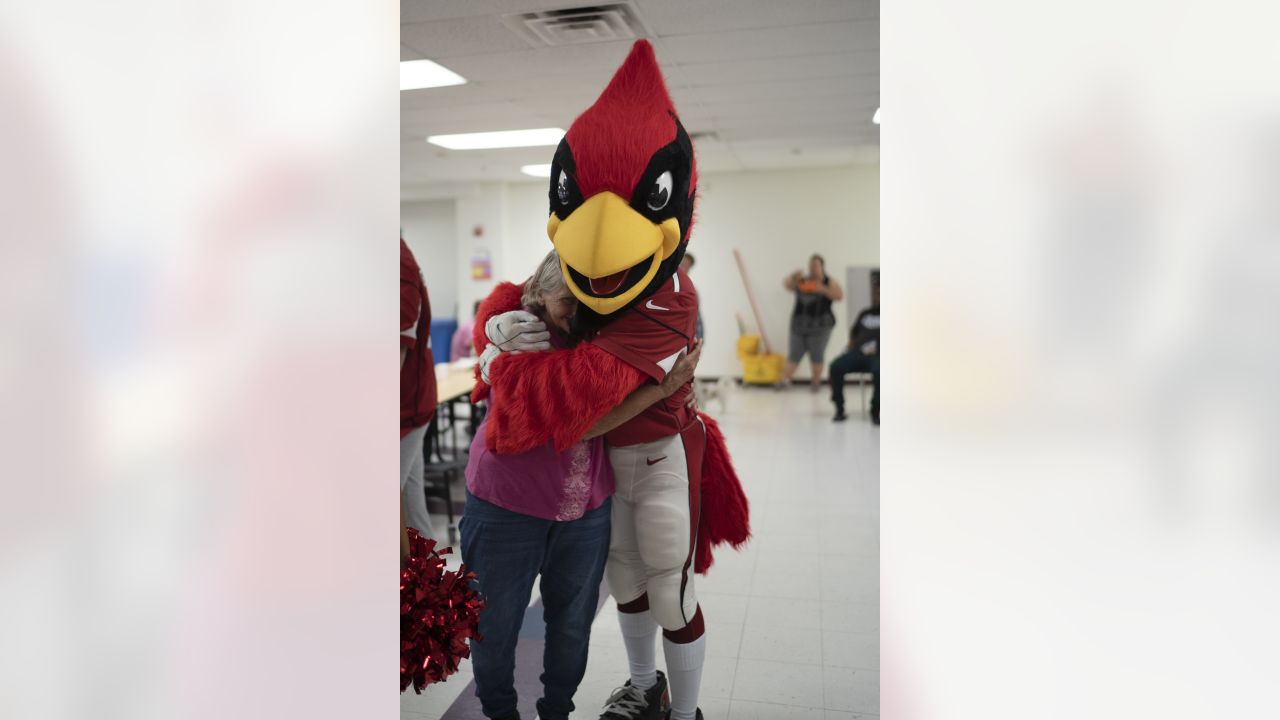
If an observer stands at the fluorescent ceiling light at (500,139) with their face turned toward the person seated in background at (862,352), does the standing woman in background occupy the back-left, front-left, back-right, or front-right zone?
front-left

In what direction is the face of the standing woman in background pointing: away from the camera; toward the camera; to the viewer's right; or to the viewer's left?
toward the camera

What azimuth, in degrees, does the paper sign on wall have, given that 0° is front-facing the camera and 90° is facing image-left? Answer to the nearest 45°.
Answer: approximately 0°

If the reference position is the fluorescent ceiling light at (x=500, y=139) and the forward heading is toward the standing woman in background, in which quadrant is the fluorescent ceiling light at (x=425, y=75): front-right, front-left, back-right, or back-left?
back-right

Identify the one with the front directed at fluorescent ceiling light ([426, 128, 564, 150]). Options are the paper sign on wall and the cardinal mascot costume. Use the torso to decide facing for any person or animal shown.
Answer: the paper sign on wall

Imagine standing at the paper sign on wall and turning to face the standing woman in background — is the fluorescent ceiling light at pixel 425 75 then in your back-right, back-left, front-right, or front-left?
front-right

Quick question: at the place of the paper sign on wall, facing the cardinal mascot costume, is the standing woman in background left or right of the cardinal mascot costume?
left

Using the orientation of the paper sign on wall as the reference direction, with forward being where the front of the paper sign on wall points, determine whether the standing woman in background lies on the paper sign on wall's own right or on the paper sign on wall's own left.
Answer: on the paper sign on wall's own left

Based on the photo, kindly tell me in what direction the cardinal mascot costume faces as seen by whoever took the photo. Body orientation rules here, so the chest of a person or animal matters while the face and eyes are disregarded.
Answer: facing the viewer and to the left of the viewer

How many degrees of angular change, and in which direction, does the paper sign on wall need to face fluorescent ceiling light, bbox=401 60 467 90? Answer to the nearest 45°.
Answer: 0° — it already faces it

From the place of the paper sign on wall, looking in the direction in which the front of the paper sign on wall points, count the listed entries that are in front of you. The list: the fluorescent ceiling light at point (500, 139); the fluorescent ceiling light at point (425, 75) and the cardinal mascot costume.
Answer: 3

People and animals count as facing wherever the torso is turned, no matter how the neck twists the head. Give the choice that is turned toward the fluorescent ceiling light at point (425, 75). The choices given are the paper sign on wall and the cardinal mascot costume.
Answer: the paper sign on wall

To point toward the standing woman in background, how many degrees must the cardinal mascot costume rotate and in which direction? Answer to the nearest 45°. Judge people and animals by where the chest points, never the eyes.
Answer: approximately 135° to its right

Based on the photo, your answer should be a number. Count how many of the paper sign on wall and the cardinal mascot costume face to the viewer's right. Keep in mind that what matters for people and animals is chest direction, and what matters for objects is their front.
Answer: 0

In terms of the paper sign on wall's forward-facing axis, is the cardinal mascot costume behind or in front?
in front

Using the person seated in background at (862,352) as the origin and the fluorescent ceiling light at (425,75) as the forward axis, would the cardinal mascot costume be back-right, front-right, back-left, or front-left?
front-left

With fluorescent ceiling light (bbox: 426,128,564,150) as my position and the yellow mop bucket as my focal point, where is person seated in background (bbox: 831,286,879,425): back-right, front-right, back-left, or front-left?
front-right
